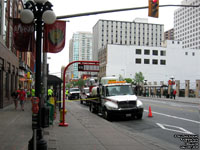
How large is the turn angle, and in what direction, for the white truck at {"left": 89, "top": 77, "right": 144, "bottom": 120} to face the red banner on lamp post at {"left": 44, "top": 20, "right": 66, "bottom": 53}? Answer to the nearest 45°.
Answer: approximately 45° to its right

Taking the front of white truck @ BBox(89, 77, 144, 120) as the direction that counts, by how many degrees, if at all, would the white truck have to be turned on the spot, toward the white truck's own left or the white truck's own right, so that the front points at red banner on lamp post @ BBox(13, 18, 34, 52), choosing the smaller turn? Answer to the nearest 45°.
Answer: approximately 45° to the white truck's own right

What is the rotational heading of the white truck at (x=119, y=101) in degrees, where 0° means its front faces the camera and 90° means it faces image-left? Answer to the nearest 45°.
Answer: approximately 315°

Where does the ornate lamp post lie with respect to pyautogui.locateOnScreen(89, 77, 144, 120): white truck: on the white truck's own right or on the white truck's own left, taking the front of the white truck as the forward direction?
on the white truck's own right
